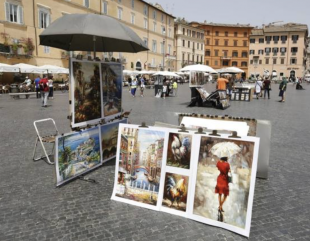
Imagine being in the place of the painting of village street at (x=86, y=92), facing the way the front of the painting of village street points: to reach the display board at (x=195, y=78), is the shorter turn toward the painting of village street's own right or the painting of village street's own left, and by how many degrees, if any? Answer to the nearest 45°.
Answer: approximately 90° to the painting of village street's own left

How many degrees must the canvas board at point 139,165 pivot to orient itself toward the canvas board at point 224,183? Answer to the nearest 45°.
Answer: approximately 90° to its left

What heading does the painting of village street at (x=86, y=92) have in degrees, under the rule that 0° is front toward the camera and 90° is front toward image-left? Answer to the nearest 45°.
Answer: approximately 315°

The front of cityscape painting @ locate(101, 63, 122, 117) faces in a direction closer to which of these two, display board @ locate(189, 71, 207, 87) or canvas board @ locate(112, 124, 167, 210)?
the canvas board

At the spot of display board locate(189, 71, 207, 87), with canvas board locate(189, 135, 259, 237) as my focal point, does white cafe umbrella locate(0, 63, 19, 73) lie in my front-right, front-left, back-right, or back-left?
back-right

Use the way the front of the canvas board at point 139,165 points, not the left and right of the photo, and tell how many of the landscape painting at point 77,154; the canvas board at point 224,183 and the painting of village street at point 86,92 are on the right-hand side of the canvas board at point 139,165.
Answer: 2

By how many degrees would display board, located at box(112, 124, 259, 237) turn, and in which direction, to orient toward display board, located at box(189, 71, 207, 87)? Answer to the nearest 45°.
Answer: approximately 135° to its right
